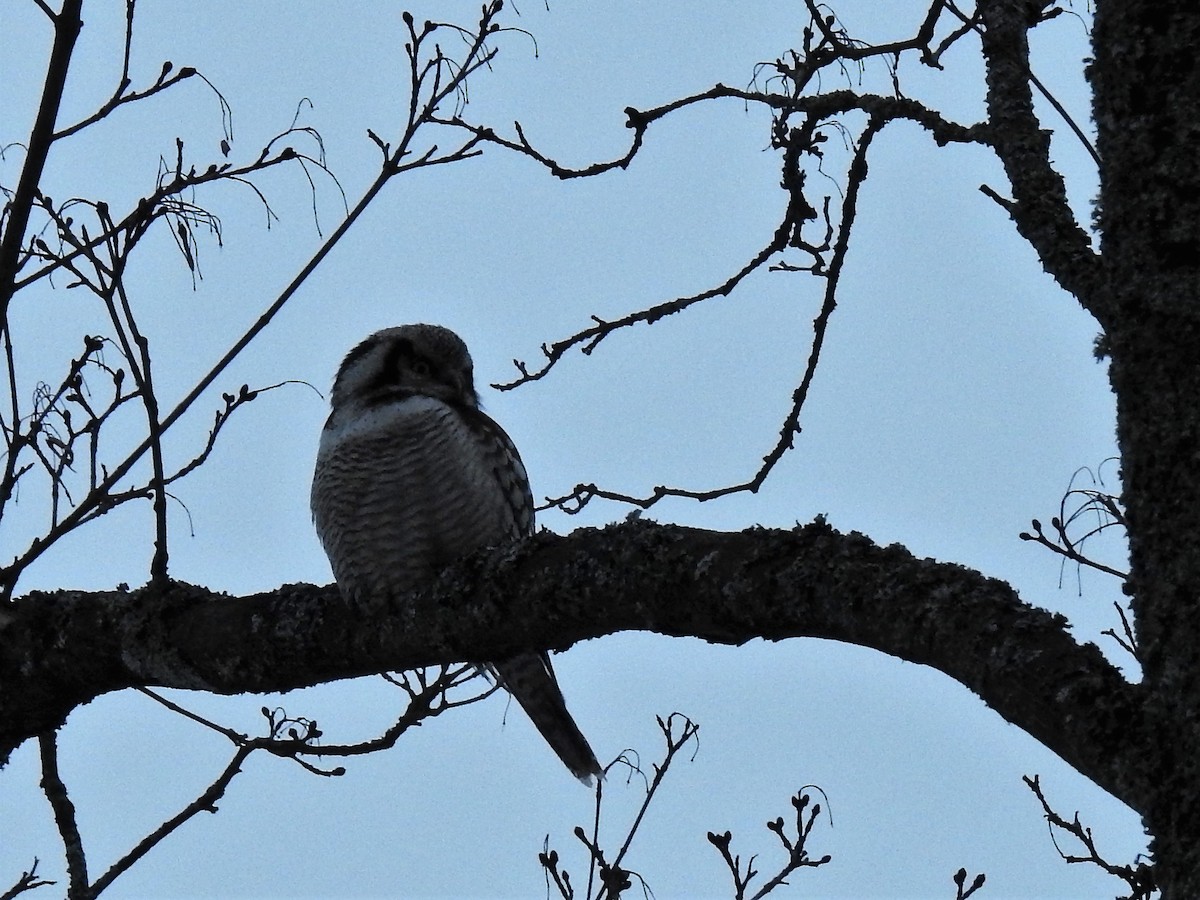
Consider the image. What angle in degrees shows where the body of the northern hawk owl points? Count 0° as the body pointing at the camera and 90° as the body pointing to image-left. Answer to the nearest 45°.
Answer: approximately 45°

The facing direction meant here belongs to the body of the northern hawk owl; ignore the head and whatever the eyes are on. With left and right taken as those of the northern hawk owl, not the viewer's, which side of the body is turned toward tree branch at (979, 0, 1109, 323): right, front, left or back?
left

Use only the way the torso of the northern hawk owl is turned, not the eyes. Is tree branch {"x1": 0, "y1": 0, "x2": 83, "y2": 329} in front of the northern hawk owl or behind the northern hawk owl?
in front

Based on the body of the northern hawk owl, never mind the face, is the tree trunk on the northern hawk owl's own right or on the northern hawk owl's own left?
on the northern hawk owl's own left
